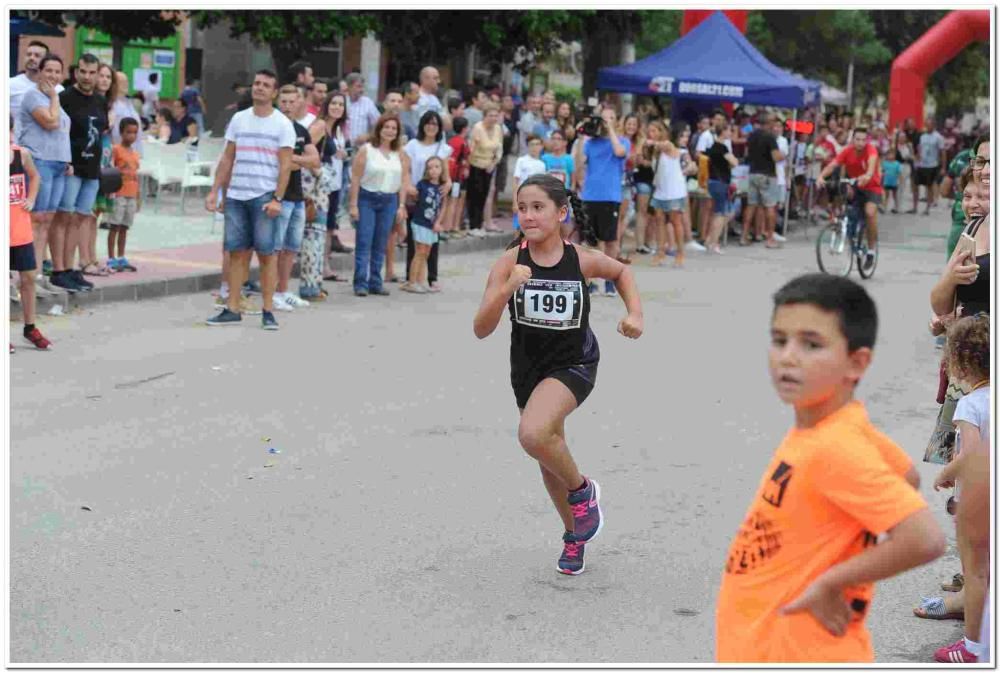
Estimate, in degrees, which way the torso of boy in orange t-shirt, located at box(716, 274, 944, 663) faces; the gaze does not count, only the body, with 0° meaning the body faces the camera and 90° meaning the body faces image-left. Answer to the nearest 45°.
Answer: approximately 45°

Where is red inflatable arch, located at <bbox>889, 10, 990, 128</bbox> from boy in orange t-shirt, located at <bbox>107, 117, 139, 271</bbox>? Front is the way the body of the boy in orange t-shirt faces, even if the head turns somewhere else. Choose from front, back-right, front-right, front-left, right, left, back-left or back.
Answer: left

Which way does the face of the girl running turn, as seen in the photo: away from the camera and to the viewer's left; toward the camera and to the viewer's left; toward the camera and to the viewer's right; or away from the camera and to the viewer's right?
toward the camera and to the viewer's left

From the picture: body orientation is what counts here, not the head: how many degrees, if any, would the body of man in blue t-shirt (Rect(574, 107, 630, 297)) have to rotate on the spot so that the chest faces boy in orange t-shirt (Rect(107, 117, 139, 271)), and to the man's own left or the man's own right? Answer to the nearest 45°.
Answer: approximately 45° to the man's own right

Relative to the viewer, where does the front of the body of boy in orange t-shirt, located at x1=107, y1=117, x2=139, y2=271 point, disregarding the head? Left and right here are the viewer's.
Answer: facing the viewer and to the right of the viewer

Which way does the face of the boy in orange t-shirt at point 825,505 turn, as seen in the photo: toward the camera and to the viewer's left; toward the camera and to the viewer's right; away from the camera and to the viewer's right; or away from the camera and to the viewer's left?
toward the camera and to the viewer's left

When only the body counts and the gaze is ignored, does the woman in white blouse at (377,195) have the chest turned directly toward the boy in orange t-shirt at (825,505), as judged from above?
yes

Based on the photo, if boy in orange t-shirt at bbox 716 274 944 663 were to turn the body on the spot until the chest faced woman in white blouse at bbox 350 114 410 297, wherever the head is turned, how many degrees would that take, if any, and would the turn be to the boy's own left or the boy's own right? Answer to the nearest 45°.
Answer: approximately 135° to the boy's own right

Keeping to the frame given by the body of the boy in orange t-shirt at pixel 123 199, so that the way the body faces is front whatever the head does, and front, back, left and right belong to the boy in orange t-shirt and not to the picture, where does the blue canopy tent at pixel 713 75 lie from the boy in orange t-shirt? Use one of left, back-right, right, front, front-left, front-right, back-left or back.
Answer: left

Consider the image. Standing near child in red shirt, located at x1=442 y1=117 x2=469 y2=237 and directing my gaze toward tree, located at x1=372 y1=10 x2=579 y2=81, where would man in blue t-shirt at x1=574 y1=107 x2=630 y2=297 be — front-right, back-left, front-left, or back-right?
back-right

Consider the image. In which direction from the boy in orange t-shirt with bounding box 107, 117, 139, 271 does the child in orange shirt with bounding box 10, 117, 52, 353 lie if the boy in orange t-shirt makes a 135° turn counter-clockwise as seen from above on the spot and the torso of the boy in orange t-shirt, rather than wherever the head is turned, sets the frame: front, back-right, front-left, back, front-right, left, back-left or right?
back

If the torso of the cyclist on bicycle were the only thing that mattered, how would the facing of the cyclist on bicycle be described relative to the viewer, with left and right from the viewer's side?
facing the viewer and to the left of the viewer

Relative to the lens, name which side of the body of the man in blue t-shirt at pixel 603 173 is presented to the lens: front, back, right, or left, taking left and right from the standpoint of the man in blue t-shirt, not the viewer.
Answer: front

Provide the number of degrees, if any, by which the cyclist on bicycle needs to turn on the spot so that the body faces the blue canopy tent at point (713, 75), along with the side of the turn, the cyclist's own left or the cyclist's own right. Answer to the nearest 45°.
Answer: approximately 90° to the cyclist's own right

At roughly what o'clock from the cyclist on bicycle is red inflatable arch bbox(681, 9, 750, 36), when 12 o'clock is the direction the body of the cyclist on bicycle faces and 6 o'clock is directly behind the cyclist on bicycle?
The red inflatable arch is roughly at 4 o'clock from the cyclist on bicycle.
